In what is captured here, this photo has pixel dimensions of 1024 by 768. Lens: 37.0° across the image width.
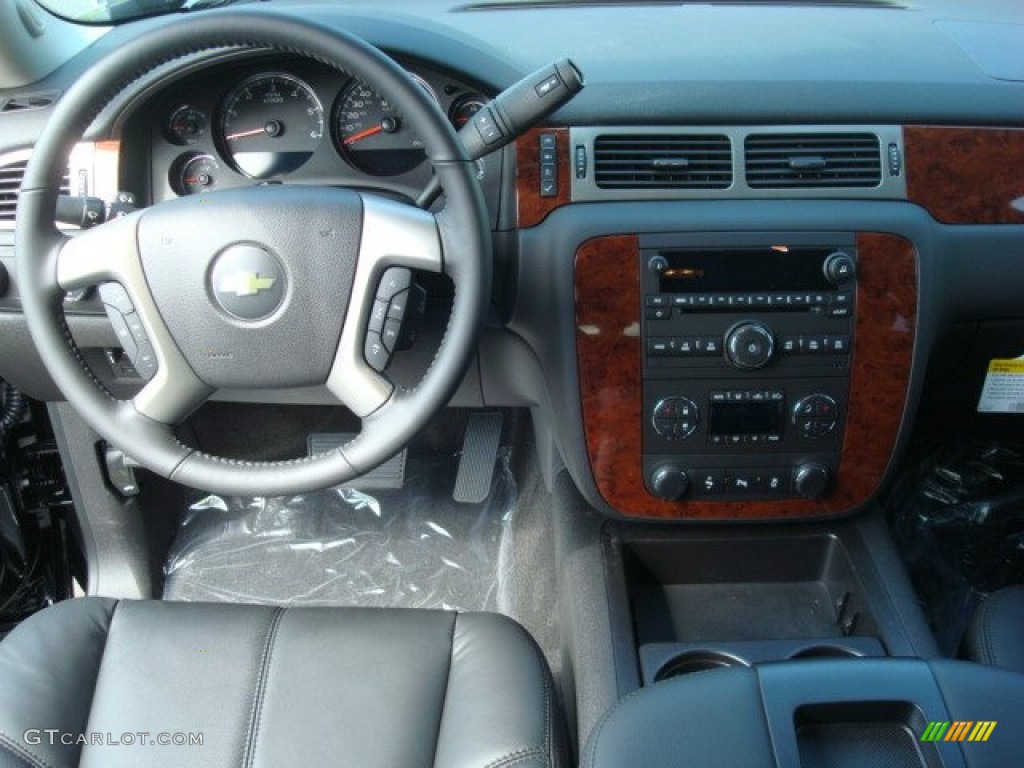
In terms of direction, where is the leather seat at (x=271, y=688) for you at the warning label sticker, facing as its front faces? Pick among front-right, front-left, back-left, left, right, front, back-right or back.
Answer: front-right

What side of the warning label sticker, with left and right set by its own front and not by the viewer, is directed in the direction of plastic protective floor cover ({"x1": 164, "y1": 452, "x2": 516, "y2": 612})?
right

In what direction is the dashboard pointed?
toward the camera

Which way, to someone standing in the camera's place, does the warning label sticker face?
facing the viewer

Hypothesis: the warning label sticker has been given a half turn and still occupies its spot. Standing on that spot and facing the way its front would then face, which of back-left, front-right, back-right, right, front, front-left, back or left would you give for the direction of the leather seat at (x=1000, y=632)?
back
